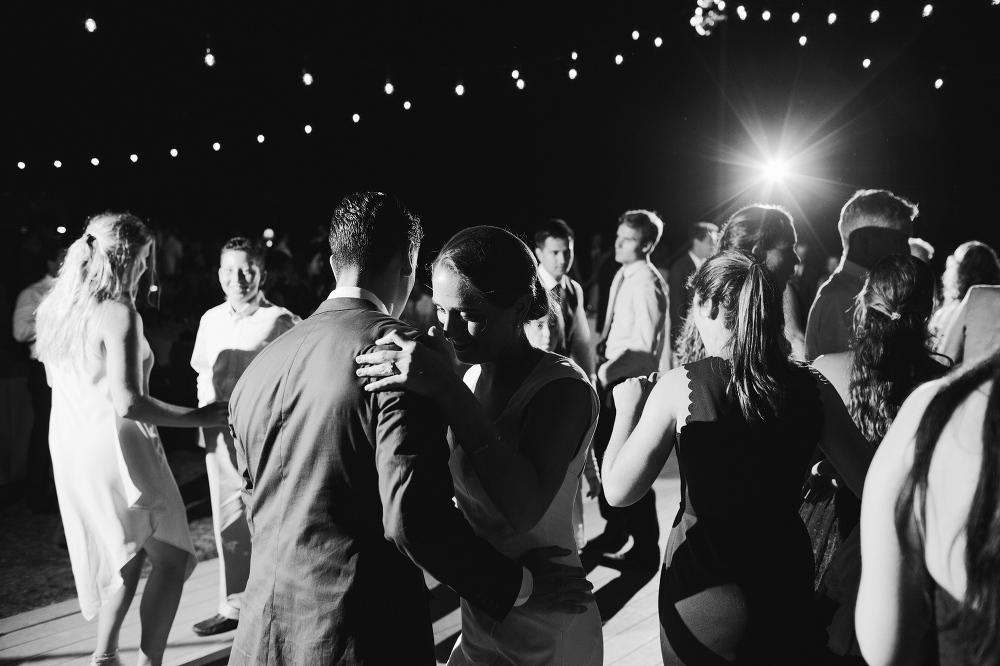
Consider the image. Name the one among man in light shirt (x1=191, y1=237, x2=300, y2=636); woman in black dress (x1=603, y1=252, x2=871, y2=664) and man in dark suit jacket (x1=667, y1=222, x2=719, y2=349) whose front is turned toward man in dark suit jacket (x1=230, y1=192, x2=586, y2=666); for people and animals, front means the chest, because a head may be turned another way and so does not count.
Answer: the man in light shirt

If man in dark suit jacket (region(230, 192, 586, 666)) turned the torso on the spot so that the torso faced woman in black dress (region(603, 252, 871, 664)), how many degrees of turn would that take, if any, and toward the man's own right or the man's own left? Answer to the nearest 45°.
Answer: approximately 45° to the man's own right

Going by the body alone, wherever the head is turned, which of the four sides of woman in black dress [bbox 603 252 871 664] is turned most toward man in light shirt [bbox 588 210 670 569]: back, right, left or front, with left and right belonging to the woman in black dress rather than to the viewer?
front

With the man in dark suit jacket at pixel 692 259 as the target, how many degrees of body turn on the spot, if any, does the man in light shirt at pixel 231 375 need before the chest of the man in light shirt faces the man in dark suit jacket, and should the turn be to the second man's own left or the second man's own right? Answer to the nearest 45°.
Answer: approximately 90° to the second man's own left

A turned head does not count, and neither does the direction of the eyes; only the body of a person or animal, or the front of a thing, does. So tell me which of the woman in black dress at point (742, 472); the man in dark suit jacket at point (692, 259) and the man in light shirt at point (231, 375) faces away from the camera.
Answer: the woman in black dress

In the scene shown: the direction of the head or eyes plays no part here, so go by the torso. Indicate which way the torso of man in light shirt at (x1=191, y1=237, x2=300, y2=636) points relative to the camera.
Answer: toward the camera

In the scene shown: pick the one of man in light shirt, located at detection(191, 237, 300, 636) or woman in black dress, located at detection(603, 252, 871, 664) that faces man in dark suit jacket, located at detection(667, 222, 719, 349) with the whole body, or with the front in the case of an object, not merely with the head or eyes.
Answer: the woman in black dress

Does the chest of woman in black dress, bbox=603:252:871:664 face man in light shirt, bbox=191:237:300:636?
no

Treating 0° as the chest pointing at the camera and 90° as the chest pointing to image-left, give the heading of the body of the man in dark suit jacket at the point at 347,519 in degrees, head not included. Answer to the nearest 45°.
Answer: approximately 225°

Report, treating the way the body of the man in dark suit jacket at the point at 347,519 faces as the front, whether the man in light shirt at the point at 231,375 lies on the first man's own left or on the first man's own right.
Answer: on the first man's own left

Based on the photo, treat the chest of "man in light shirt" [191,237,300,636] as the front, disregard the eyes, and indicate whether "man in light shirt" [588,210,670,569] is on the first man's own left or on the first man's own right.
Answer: on the first man's own left

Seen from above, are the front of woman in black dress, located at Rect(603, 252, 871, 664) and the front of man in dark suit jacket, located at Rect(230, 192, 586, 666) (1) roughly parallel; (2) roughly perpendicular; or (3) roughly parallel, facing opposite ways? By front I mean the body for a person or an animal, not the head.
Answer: roughly parallel

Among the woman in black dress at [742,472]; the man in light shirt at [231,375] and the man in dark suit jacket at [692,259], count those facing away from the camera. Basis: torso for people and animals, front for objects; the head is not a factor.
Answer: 1

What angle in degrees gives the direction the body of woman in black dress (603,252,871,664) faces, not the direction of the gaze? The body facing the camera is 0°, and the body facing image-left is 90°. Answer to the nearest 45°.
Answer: approximately 180°

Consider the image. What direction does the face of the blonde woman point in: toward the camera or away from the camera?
away from the camera

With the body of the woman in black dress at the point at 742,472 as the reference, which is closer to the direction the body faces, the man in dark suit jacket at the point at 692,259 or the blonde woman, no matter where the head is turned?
the man in dark suit jacket

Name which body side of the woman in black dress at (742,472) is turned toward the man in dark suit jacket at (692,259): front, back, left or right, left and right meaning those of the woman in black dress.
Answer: front

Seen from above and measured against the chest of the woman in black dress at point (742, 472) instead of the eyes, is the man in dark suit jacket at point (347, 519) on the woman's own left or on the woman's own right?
on the woman's own left
